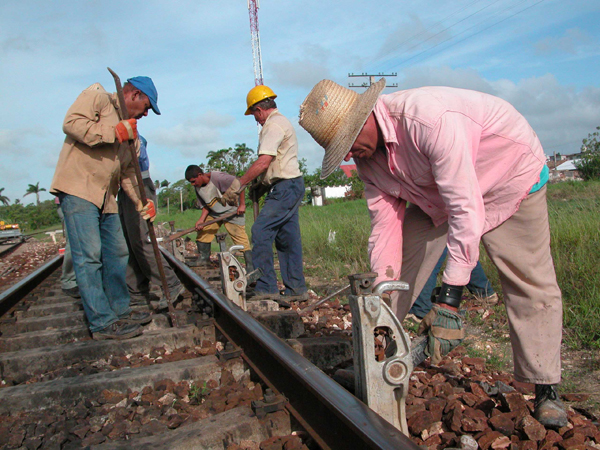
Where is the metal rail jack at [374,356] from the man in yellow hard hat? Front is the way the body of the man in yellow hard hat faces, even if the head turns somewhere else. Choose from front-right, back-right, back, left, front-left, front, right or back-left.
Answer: left

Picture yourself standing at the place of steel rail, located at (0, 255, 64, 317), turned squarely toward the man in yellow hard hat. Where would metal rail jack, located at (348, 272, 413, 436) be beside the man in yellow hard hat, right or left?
right

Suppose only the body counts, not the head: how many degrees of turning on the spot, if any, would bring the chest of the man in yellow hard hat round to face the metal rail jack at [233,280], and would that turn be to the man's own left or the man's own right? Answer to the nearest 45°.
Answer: approximately 45° to the man's own left

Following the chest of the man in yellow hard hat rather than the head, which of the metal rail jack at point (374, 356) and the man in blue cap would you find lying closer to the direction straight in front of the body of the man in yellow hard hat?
the man in blue cap

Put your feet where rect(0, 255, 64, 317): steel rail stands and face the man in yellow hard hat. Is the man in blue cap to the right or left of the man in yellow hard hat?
right

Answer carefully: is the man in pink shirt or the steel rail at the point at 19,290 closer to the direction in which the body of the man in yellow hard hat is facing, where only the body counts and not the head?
the steel rail

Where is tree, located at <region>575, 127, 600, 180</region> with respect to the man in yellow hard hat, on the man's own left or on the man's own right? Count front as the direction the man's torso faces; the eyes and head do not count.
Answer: on the man's own right

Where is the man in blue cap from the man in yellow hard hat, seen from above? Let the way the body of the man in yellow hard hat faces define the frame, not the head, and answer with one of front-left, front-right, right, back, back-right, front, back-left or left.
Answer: front-left

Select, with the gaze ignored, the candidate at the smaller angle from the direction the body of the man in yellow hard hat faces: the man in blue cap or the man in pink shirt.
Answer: the man in blue cap

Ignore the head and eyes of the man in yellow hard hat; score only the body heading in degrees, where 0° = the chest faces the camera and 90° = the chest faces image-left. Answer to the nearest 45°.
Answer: approximately 90°

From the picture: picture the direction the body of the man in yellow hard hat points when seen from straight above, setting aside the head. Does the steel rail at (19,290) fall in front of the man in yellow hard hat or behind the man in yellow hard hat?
in front

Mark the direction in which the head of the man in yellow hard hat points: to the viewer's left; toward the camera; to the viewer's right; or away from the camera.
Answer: to the viewer's left

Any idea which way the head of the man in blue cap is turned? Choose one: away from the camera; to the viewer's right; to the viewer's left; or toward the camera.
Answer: to the viewer's right
